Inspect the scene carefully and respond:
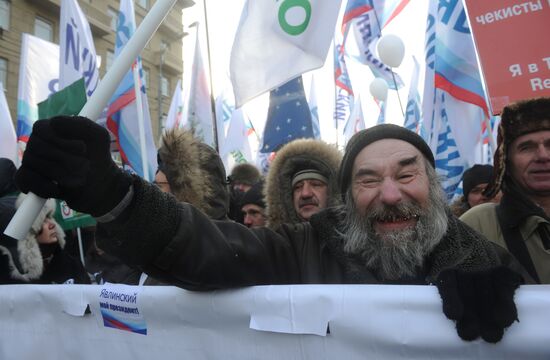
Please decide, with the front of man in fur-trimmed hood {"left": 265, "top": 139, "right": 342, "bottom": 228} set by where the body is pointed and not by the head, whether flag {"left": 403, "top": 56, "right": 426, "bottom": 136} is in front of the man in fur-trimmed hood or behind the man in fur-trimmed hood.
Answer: behind

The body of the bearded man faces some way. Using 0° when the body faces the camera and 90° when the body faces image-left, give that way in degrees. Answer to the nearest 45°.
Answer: approximately 0°

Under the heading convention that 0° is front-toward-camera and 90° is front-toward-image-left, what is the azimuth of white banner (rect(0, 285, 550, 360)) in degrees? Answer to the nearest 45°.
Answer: approximately 0°

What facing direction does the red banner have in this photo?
toward the camera

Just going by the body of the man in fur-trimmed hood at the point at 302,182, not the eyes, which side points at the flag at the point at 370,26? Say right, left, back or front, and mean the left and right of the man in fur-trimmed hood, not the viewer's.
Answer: back

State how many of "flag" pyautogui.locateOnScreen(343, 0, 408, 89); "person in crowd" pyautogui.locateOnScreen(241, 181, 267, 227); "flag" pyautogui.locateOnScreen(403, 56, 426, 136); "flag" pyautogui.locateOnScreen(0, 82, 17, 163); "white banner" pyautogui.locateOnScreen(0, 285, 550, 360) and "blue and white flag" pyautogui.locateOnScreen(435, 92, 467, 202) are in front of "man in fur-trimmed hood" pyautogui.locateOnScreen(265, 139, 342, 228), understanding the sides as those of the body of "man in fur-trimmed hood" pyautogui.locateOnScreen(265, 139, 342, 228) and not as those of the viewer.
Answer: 1

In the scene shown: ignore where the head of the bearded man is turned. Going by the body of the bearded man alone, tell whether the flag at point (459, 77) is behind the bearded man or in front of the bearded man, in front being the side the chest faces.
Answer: behind

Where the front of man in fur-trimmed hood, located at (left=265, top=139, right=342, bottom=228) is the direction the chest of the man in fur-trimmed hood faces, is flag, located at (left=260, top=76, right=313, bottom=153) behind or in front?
behind

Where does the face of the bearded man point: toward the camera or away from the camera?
toward the camera

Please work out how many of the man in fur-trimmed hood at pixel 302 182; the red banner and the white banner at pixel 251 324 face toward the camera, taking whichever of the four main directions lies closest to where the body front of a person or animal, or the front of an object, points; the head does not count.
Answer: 3

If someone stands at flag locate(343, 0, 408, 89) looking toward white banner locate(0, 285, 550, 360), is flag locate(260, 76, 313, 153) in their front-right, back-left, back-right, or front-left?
front-right

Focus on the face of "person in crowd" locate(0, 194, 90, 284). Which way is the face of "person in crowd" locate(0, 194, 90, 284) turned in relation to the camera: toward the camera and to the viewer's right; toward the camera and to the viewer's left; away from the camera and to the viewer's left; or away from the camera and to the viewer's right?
toward the camera and to the viewer's right

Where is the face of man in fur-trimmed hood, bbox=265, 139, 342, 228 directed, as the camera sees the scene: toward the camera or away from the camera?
toward the camera

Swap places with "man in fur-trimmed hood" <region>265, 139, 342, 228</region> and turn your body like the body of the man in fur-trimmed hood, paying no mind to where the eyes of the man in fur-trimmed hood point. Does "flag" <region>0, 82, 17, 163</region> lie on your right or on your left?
on your right
